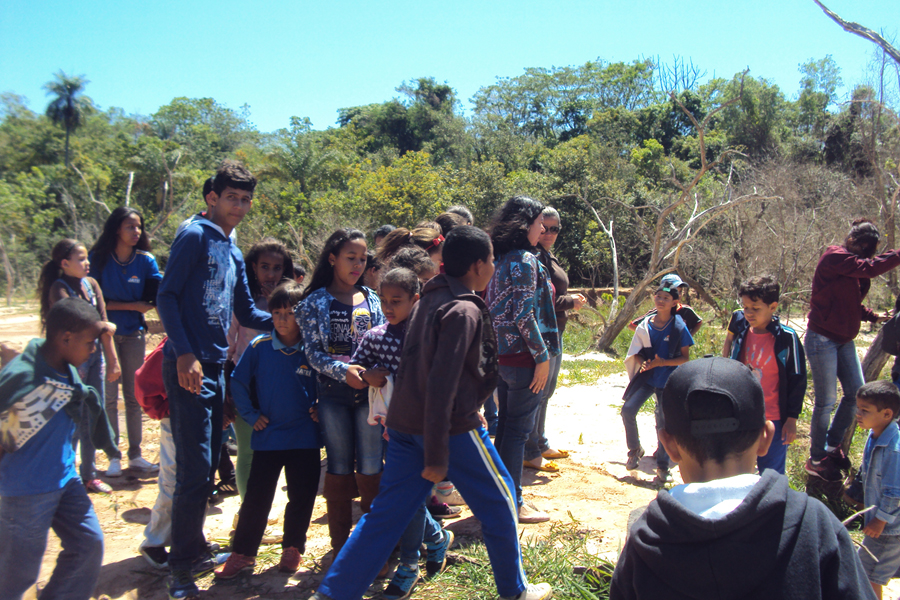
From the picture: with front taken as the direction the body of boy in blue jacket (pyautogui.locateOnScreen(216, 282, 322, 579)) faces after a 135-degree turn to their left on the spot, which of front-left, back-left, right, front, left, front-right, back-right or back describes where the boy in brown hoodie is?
right

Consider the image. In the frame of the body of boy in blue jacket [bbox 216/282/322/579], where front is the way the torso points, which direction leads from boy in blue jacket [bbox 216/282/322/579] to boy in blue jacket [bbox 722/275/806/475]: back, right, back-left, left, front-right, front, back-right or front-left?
left

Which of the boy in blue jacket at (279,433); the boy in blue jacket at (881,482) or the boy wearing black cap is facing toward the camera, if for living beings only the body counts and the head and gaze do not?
the boy in blue jacket at (279,433)

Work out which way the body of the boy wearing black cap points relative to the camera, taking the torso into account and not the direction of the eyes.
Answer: away from the camera

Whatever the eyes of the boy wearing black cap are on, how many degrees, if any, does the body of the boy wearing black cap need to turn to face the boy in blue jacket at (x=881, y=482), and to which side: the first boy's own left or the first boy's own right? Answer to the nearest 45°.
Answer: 0° — they already face them

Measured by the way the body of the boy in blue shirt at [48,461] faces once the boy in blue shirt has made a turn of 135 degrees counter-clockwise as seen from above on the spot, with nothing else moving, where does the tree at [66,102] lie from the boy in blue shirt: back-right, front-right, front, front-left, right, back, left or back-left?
front

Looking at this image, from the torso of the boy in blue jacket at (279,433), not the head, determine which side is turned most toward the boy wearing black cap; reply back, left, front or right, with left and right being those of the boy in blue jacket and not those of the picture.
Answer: front

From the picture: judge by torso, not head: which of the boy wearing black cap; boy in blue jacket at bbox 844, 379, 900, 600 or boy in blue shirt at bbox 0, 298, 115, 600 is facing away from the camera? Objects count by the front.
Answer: the boy wearing black cap

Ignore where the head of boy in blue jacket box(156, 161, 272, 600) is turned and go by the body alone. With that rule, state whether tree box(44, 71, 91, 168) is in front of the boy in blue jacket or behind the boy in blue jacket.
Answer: behind

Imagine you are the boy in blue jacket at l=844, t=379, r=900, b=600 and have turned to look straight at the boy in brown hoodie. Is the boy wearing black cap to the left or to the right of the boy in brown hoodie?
left

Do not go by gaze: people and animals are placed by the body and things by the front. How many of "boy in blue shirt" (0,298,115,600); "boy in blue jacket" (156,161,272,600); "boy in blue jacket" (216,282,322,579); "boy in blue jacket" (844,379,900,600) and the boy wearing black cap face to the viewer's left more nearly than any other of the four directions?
1

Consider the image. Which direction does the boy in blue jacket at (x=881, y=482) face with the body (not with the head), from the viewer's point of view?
to the viewer's left

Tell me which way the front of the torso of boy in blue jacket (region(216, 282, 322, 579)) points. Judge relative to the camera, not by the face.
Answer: toward the camera

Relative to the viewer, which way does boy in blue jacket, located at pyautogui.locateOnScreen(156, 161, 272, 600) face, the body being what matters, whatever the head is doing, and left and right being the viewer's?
facing the viewer and to the right of the viewer

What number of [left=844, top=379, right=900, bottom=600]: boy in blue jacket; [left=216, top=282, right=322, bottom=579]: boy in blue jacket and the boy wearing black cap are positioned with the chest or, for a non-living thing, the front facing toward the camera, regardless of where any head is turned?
1
